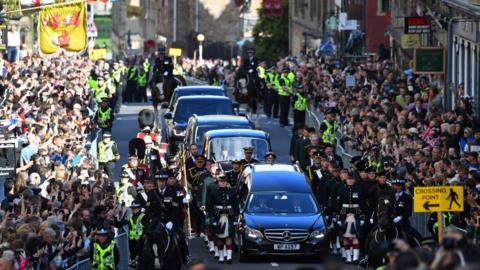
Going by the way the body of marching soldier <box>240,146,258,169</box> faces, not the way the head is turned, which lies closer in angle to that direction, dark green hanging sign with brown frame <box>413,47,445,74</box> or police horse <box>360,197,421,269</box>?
the police horse

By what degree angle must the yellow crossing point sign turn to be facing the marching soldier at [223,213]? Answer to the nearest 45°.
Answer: approximately 135° to its right

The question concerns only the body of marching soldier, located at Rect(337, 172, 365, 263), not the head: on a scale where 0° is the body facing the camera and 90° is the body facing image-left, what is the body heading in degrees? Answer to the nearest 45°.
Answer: approximately 0°

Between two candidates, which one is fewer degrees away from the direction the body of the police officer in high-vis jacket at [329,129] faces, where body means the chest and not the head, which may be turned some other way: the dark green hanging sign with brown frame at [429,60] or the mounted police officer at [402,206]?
the mounted police officer

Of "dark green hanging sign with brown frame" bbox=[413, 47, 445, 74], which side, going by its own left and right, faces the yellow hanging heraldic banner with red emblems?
right

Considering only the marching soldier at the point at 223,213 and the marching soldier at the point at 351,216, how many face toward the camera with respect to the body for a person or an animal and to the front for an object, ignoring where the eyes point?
2

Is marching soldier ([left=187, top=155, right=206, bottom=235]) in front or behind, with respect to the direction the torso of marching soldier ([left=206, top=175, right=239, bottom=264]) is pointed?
behind
